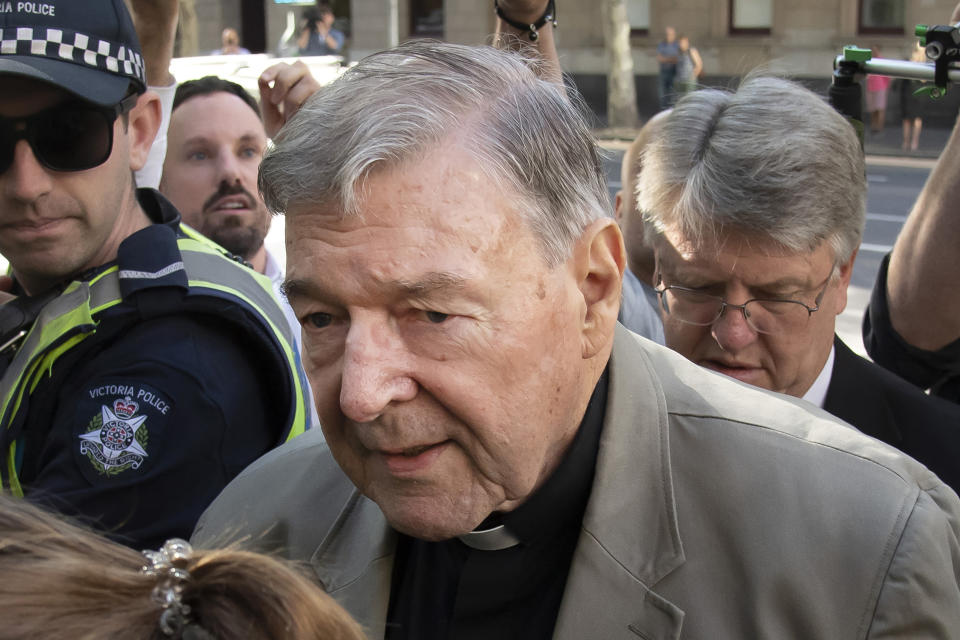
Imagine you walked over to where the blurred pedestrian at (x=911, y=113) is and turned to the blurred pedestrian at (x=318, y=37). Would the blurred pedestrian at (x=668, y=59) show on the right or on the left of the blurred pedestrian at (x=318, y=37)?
right

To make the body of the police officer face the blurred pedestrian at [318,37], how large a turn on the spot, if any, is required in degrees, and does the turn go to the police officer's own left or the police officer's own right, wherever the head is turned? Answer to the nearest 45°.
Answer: approximately 135° to the police officer's own right

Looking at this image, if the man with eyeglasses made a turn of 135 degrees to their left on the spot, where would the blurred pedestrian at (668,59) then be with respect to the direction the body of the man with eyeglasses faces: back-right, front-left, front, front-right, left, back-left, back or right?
left

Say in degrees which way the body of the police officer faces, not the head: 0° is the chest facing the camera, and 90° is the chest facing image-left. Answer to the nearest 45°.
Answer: approximately 45°

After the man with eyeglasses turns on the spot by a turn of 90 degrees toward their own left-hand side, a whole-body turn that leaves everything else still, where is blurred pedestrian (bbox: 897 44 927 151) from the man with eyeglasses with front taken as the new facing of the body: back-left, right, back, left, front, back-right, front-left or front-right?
back-left

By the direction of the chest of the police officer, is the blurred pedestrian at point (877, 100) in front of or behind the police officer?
behind

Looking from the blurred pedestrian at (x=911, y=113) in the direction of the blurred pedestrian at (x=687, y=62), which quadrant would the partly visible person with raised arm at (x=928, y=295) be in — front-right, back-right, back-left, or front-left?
back-left

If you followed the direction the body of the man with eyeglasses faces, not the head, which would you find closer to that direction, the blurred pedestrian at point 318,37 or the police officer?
the police officer

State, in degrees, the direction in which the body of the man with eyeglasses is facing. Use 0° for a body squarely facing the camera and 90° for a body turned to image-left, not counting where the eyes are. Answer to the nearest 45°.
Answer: approximately 45°
